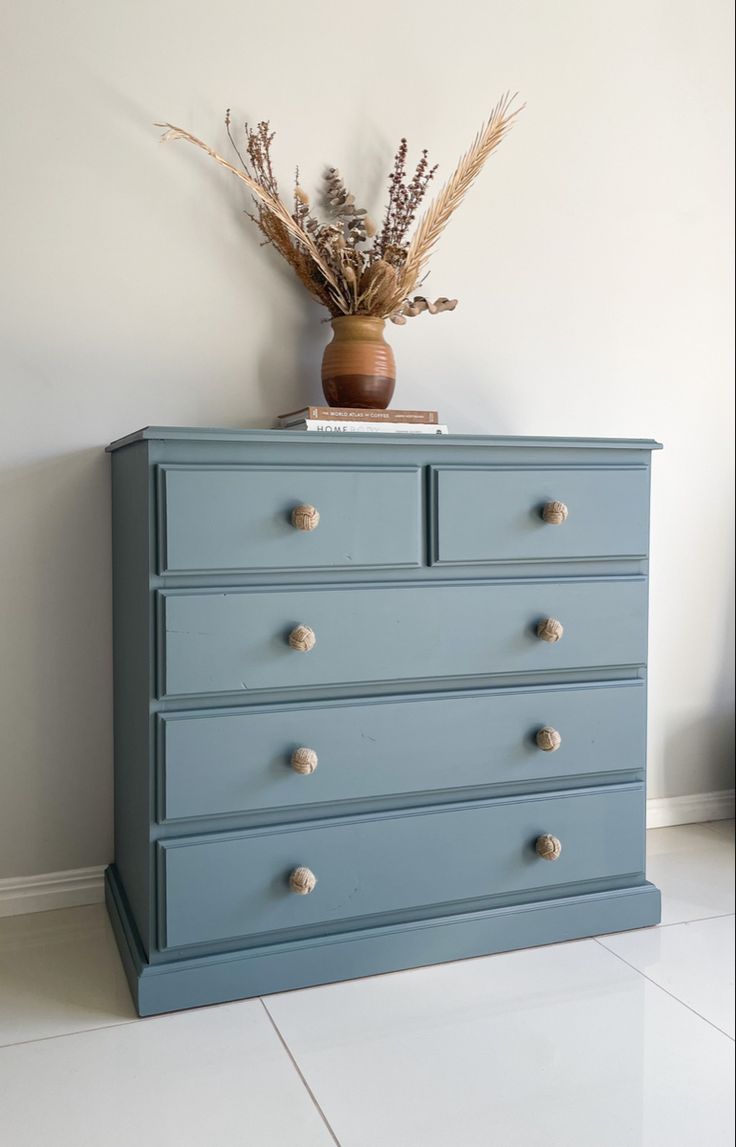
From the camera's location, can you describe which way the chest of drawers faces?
facing the viewer and to the right of the viewer
